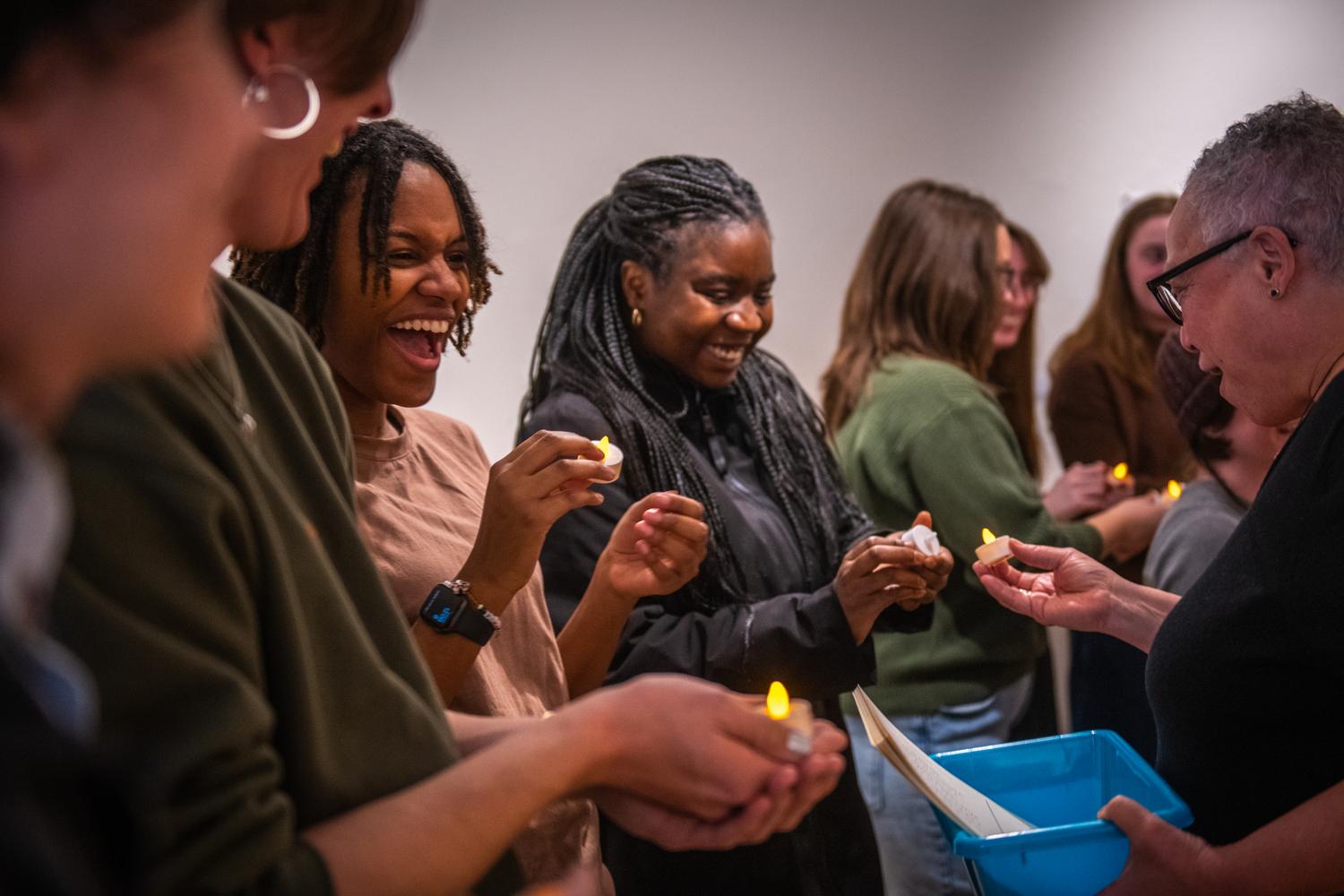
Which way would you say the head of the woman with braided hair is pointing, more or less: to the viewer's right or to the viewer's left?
to the viewer's right

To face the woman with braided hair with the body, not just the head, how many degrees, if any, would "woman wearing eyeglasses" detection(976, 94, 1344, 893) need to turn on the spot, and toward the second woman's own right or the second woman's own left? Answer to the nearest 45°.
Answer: approximately 45° to the second woman's own right

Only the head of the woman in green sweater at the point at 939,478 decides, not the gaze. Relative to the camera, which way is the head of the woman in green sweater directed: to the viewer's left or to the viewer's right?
to the viewer's right

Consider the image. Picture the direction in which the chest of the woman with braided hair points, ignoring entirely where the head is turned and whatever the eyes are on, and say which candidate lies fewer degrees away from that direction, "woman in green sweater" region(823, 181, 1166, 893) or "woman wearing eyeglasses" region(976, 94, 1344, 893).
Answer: the woman wearing eyeglasses

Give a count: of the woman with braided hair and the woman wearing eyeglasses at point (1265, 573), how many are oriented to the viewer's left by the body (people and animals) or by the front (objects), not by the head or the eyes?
1

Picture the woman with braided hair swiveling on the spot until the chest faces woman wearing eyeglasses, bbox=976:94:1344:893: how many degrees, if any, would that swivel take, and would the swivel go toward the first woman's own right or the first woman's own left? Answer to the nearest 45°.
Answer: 0° — they already face them

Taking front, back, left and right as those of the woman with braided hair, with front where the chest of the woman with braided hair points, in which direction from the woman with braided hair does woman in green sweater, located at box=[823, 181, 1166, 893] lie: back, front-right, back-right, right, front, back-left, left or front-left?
left

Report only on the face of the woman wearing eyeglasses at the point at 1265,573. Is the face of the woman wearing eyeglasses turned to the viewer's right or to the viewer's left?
to the viewer's left

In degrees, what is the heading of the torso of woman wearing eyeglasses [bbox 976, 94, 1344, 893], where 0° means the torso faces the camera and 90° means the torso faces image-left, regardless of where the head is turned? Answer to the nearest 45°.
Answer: approximately 90°

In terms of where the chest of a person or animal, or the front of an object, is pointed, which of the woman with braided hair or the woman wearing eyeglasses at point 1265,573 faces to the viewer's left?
the woman wearing eyeglasses

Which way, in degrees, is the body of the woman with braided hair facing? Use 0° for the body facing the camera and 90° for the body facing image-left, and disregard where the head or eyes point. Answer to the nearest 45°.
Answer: approximately 315°
